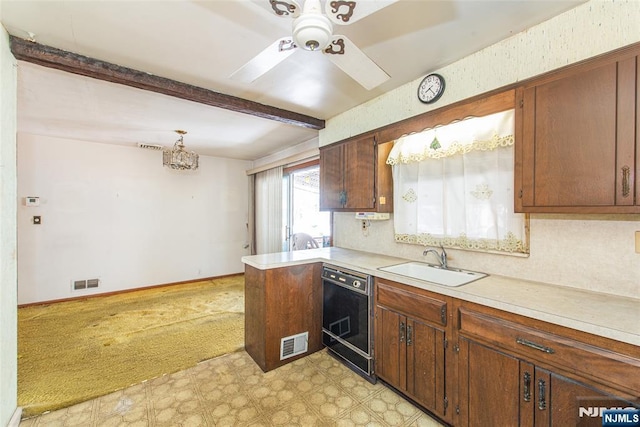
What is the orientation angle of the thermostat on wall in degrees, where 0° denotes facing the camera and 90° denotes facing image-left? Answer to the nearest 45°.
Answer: approximately 0°

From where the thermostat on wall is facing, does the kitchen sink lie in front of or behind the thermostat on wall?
in front

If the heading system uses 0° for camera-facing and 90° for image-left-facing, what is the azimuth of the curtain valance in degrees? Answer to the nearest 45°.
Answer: approximately 45°

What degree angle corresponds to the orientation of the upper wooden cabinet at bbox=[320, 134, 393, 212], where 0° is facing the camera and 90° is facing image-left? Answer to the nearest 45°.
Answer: approximately 45°

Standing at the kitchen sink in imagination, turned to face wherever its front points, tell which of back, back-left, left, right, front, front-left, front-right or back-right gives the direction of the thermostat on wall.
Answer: front-right

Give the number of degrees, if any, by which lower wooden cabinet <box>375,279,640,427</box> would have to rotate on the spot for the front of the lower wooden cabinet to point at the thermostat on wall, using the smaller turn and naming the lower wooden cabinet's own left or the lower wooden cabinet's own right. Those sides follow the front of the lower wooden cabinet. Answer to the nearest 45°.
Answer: approximately 45° to the lower wooden cabinet's own right

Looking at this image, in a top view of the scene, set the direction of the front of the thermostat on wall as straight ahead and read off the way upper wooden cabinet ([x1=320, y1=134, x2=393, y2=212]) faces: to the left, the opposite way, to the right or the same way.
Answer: to the right
